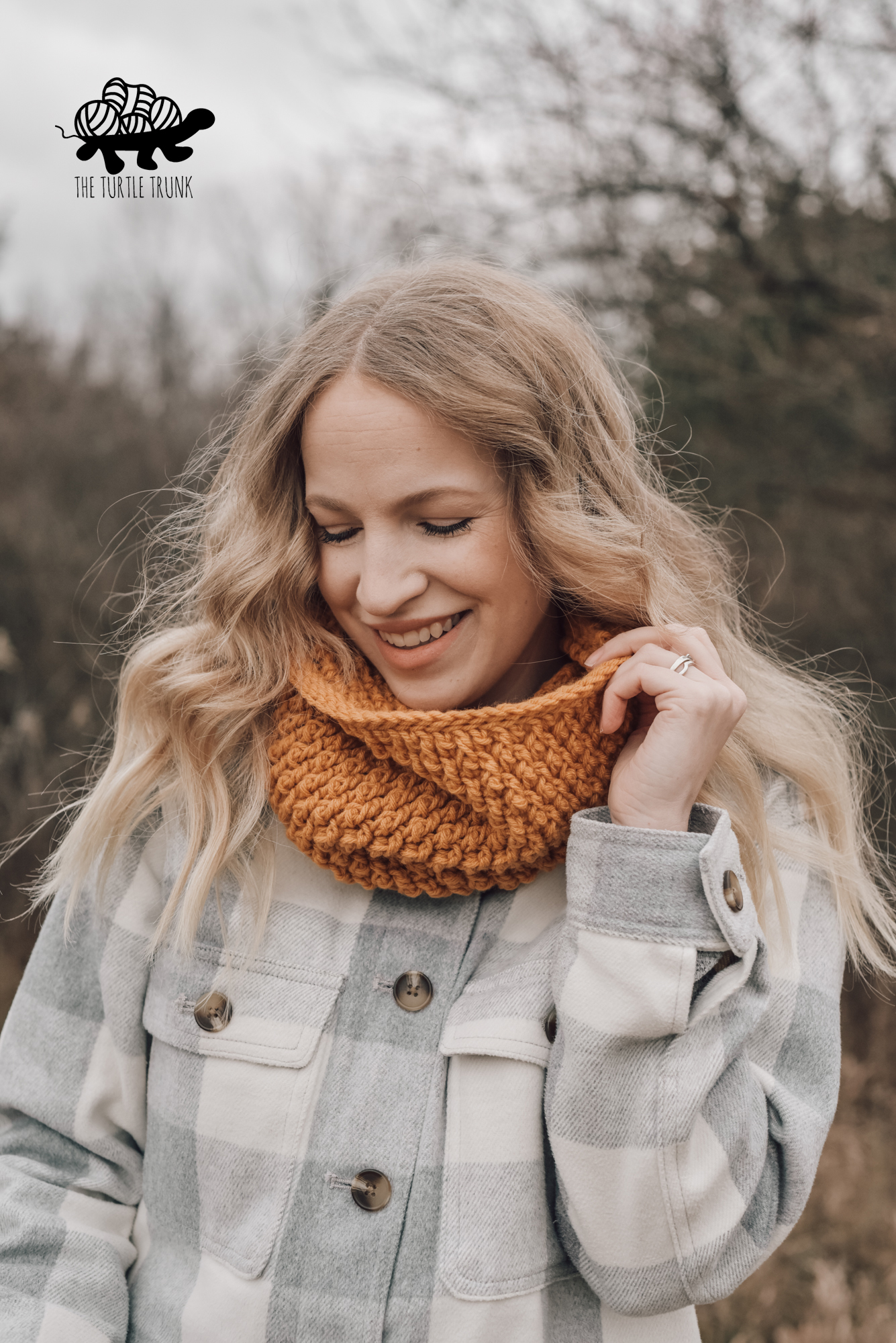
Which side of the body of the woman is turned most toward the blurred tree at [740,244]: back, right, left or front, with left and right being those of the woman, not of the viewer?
back

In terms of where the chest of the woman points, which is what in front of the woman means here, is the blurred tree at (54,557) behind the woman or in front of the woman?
behind

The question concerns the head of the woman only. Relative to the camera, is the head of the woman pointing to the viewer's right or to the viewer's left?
to the viewer's left

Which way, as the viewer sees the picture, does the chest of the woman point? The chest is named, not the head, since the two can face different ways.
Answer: toward the camera

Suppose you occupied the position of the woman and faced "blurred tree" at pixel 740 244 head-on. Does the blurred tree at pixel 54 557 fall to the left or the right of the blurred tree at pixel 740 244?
left
